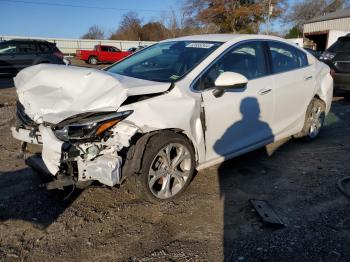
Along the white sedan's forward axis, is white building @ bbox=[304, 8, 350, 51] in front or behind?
behind

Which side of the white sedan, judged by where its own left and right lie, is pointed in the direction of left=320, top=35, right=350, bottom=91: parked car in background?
back

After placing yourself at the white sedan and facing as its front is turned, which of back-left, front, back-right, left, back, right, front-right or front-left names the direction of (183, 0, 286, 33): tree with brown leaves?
back-right

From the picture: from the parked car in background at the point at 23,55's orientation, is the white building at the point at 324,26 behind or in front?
behind

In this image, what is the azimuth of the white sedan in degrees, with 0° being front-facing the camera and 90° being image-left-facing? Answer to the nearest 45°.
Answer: approximately 45°
